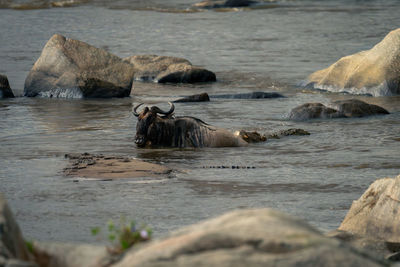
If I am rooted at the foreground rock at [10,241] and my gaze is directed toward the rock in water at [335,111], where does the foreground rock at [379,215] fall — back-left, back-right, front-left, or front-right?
front-right

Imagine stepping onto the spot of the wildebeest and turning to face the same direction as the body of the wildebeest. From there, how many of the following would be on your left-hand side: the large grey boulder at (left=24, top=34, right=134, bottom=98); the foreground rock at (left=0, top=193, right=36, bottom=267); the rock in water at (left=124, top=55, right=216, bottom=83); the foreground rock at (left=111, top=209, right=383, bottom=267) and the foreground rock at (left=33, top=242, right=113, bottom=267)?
3

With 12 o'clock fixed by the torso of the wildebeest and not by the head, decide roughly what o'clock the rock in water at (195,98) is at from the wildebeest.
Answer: The rock in water is roughly at 3 o'clock from the wildebeest.

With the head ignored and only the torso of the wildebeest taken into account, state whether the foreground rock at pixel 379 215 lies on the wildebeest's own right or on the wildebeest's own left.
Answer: on the wildebeest's own left

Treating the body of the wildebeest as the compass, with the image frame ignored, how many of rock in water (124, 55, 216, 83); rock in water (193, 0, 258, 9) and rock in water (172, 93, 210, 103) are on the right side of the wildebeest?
3

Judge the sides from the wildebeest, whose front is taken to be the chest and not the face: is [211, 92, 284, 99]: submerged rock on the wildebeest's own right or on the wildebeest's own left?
on the wildebeest's own right

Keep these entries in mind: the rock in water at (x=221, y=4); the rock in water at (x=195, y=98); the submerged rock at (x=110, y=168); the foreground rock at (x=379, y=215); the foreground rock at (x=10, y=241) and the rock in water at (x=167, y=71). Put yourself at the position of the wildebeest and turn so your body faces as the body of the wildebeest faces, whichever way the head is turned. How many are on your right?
3

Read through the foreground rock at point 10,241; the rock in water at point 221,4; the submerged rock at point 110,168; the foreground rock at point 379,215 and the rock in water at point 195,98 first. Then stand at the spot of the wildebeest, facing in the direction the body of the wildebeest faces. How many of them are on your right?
2

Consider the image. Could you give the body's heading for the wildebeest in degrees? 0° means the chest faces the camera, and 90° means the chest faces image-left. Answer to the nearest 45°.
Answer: approximately 90°

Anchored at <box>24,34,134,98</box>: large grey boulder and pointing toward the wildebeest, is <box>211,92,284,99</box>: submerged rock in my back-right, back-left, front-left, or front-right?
front-left

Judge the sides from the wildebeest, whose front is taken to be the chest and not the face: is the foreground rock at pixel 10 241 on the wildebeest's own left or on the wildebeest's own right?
on the wildebeest's own left

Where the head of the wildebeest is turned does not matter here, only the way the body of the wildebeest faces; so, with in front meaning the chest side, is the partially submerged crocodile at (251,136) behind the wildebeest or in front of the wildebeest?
behind

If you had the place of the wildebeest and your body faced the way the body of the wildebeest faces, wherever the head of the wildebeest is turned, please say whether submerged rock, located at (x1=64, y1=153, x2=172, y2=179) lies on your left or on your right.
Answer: on your left

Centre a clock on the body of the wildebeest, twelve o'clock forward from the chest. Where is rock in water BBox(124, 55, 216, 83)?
The rock in water is roughly at 3 o'clock from the wildebeest.

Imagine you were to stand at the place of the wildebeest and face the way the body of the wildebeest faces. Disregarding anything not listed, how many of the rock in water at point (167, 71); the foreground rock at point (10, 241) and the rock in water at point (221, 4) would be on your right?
2

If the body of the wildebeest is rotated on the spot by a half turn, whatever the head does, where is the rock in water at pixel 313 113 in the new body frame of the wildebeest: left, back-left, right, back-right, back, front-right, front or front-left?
front-left
